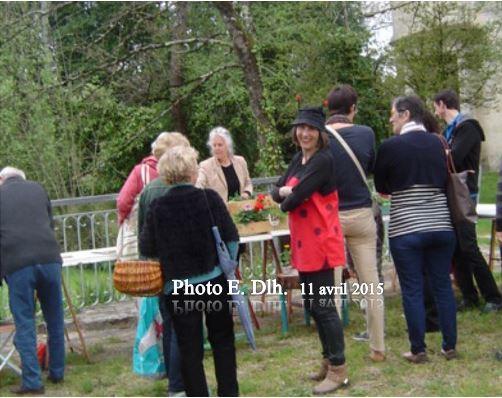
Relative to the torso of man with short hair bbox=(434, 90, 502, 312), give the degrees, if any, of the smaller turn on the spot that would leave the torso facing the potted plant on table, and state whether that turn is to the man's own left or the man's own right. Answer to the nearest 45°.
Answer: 0° — they already face it

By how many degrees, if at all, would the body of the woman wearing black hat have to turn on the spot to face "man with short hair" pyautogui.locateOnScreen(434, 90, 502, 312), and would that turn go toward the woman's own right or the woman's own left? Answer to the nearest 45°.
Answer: approximately 180°

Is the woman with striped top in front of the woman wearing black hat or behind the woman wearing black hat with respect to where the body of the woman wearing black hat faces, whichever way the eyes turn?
behind

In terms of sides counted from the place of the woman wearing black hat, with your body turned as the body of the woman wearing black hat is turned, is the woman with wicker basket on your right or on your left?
on your right

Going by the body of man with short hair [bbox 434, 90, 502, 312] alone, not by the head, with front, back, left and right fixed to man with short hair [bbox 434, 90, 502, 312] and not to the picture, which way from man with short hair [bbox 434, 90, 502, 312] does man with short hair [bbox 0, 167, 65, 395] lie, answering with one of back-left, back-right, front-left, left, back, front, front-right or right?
front-left

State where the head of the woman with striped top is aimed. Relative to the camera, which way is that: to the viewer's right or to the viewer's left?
to the viewer's left

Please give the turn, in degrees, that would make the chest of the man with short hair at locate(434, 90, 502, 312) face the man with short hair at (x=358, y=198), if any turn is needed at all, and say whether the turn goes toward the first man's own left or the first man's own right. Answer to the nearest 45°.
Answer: approximately 45° to the first man's own left

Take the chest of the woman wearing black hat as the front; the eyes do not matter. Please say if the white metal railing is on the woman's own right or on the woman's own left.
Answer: on the woman's own right

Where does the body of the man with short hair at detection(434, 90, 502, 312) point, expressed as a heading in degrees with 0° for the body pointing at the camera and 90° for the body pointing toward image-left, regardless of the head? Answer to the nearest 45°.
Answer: approximately 90°

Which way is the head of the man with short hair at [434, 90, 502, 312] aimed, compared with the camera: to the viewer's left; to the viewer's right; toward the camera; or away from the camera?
to the viewer's left

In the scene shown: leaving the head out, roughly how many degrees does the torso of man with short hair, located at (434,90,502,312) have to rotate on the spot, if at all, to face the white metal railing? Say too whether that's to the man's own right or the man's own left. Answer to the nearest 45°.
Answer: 0° — they already face it
